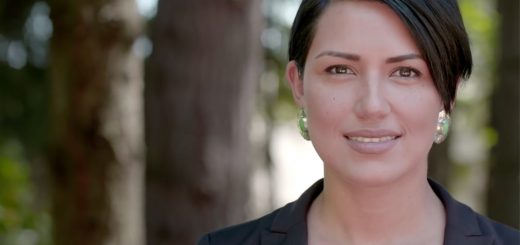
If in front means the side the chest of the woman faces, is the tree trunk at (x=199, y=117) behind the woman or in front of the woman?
behind

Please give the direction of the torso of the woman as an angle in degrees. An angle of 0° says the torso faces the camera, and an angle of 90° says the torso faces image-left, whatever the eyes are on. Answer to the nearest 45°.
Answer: approximately 0°

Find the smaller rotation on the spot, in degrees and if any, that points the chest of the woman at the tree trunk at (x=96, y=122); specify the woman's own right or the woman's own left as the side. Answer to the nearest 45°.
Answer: approximately 135° to the woman's own right

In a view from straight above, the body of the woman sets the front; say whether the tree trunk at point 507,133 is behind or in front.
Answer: behind
